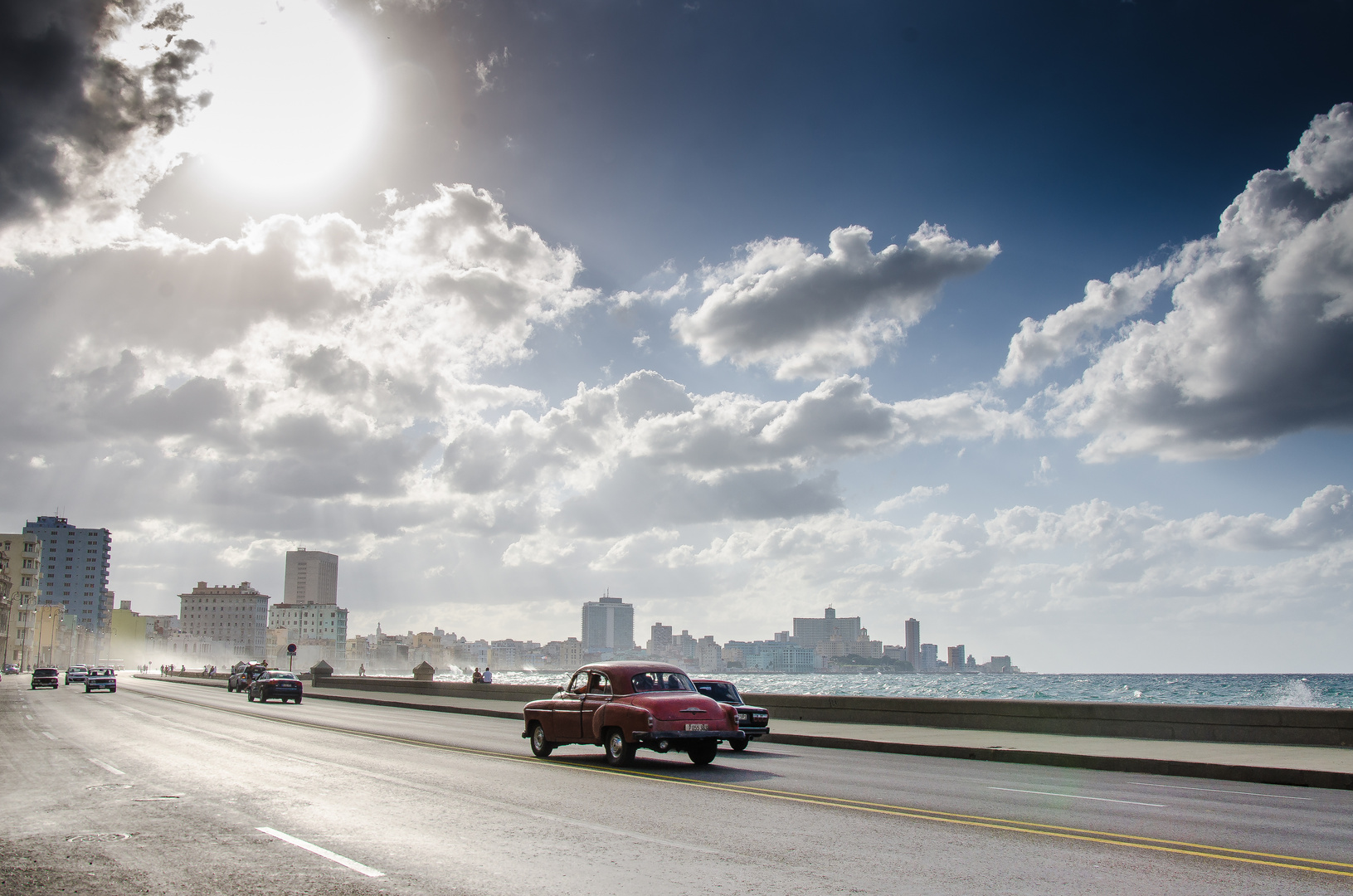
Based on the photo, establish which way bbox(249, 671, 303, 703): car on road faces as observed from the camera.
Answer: facing away from the viewer and to the left of the viewer

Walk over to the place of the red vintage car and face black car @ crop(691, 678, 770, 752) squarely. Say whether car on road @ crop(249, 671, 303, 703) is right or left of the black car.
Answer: left

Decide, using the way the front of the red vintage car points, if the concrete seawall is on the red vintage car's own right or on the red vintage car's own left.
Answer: on the red vintage car's own right

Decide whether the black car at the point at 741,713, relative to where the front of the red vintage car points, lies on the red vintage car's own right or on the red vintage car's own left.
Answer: on the red vintage car's own right

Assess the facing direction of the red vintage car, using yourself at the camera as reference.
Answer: facing away from the viewer and to the left of the viewer

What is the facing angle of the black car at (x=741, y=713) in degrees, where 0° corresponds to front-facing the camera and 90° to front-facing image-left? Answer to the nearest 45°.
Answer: approximately 135°

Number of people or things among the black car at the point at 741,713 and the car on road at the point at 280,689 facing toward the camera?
0

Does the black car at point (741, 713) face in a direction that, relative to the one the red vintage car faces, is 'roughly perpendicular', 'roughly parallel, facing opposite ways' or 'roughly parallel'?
roughly parallel

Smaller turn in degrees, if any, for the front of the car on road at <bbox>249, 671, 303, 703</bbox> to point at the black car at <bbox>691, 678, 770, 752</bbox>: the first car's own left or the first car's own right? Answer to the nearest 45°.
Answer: approximately 135° to the first car's own left

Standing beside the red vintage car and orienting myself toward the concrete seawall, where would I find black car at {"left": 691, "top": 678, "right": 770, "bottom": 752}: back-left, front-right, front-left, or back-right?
front-left

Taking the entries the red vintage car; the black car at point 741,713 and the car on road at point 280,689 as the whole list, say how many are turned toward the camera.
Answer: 0

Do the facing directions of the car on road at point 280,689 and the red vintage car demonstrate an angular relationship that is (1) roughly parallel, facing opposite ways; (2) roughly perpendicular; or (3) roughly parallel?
roughly parallel

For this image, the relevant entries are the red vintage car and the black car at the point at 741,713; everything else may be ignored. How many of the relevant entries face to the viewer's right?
0
